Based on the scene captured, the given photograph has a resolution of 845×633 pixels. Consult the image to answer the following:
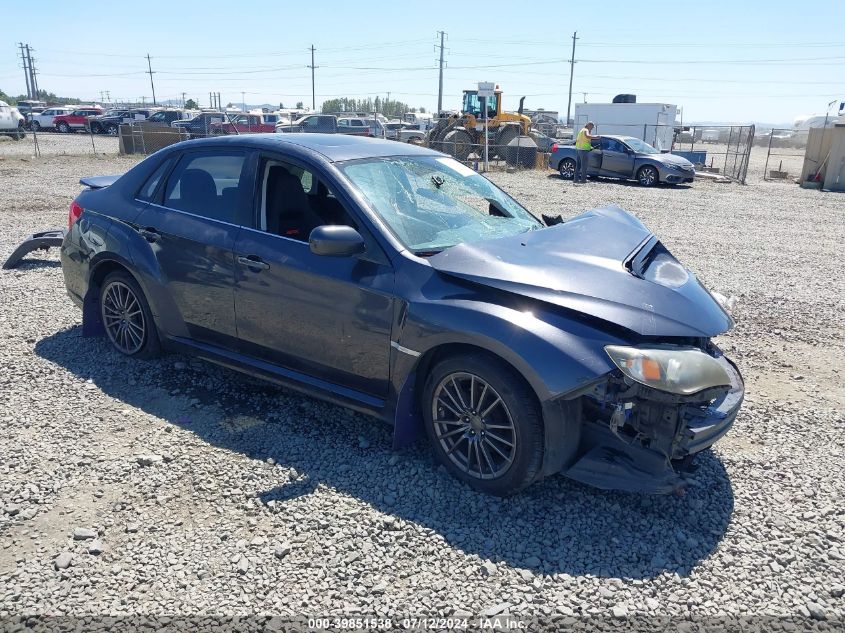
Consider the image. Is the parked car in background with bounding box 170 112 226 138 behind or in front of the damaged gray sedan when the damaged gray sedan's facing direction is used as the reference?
behind

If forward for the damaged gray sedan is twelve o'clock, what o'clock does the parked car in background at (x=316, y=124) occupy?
The parked car in background is roughly at 7 o'clock from the damaged gray sedan.

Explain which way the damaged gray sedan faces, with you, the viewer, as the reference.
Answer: facing the viewer and to the right of the viewer

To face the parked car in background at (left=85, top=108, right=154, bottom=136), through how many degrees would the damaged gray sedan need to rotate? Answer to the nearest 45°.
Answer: approximately 180°

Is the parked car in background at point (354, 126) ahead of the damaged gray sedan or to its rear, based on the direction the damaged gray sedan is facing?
to the rear

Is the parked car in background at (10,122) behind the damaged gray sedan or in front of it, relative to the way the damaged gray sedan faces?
behind

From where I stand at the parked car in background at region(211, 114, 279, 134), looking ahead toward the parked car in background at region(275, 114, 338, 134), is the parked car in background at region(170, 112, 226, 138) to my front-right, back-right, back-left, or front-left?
back-right

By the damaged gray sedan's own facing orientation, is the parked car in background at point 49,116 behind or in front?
behind

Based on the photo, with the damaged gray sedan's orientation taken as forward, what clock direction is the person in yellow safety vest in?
The person in yellow safety vest is roughly at 8 o'clock from the damaged gray sedan.

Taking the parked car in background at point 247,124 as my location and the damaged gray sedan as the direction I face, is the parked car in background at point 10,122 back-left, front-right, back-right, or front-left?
back-right

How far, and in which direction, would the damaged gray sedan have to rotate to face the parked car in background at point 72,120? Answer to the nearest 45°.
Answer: approximately 180°
